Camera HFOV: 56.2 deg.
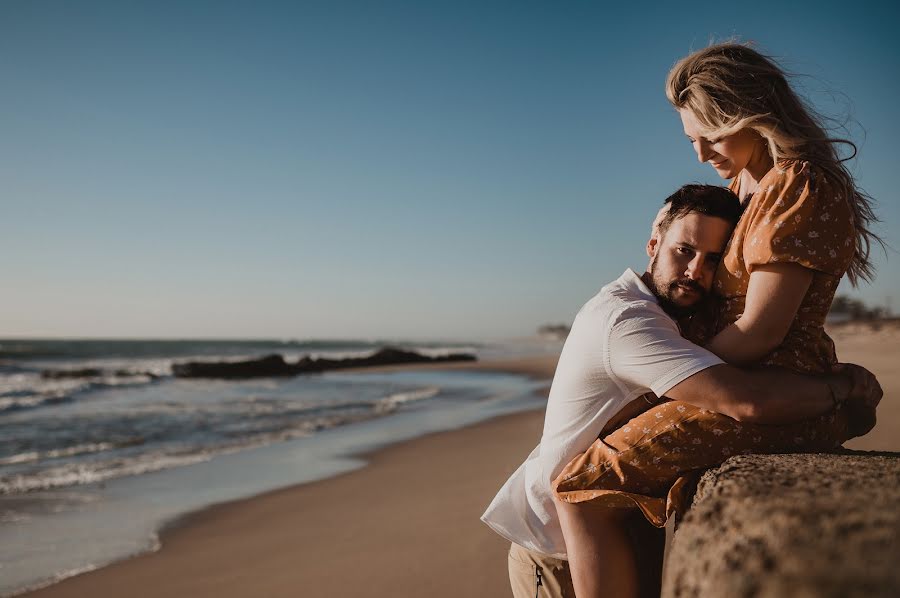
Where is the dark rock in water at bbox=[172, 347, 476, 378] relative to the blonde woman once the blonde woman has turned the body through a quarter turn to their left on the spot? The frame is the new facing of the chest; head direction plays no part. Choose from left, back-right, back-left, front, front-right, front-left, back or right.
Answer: back-right

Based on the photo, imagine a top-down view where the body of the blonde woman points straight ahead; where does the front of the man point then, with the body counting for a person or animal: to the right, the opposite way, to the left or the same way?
the opposite way

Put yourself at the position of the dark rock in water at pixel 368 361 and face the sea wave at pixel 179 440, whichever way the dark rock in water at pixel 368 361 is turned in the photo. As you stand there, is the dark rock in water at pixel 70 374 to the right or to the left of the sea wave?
right

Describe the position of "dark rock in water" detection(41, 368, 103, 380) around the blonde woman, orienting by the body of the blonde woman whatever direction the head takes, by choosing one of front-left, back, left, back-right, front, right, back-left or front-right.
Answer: front-right

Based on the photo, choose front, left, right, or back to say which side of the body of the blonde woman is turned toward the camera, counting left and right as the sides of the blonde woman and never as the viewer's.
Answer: left

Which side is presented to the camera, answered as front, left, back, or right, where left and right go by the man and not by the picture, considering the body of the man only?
right

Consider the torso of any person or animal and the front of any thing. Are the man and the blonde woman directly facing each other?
yes

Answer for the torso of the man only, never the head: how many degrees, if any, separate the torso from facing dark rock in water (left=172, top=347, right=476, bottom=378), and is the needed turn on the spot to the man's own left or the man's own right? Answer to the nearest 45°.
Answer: approximately 135° to the man's own left
